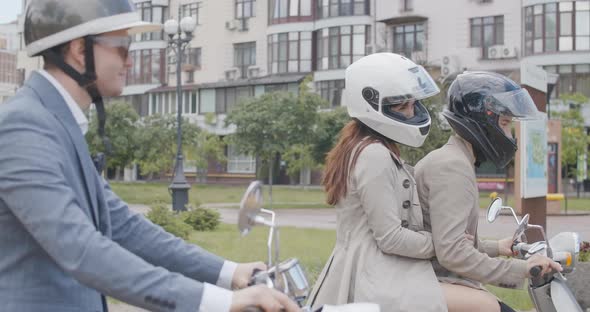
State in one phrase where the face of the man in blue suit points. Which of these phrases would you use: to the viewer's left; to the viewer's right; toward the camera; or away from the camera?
to the viewer's right

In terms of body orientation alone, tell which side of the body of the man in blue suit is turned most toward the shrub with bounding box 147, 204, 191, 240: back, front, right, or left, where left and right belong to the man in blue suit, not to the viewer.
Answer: left

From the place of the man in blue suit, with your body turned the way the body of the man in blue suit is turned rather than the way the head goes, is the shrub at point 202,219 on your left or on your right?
on your left

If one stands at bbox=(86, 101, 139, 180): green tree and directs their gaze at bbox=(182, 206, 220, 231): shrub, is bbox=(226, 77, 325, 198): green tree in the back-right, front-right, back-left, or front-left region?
front-left

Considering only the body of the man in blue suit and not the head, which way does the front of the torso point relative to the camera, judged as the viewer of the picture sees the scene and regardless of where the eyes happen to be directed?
to the viewer's right

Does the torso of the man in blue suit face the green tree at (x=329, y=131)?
no

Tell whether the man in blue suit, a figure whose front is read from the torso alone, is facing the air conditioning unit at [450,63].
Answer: no

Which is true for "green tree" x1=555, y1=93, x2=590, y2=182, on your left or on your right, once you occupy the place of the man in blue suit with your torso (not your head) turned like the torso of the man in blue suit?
on your left
